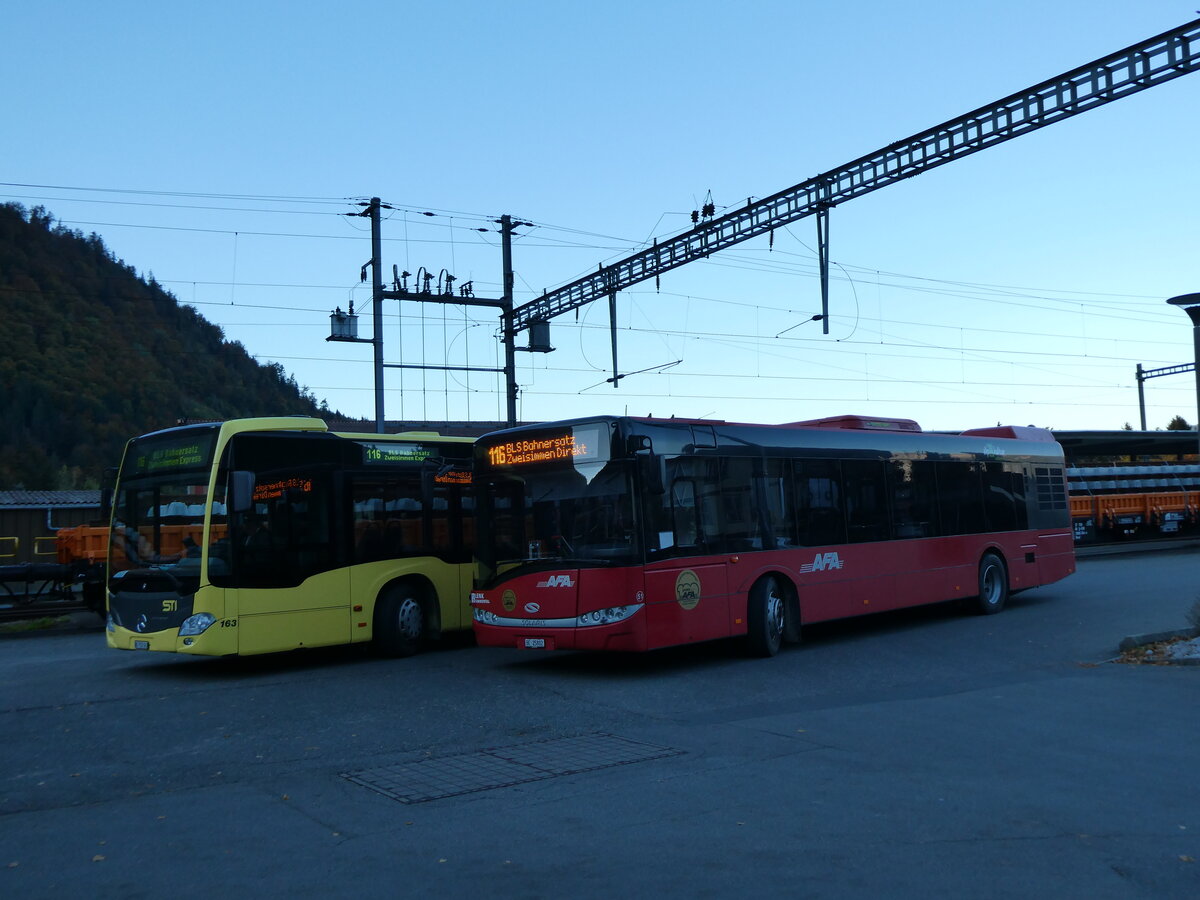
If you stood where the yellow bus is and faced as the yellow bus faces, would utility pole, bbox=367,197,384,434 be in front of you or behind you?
behind

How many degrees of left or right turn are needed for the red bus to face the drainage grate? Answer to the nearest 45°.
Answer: approximately 45° to its left

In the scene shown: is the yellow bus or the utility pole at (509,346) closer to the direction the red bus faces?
the yellow bus

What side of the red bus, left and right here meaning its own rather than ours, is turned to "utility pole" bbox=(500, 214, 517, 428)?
right

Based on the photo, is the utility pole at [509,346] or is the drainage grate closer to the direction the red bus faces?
the drainage grate

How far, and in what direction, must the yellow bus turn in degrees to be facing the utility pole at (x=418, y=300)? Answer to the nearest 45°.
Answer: approximately 135° to its right

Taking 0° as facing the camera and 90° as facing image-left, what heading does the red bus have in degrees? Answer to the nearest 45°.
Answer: approximately 45°

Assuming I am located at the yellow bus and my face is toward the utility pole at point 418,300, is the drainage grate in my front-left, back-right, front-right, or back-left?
back-right

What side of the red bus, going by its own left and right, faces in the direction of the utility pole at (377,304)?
right

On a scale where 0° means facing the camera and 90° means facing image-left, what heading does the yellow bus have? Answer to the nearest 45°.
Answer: approximately 45°

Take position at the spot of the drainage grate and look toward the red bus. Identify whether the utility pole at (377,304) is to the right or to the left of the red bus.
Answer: left
